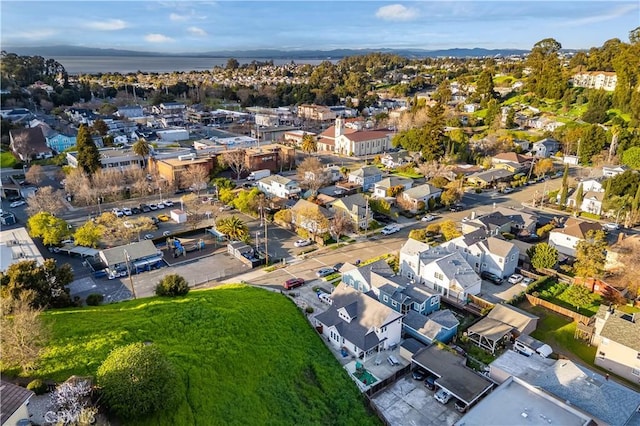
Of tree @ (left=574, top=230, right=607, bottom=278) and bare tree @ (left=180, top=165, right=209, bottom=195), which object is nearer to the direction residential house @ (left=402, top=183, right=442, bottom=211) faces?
the tree

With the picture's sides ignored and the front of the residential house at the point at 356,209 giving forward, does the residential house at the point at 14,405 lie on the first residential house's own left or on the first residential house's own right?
on the first residential house's own right

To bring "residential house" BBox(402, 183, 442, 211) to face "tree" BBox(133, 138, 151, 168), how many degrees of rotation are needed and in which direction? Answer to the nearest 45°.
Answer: approximately 135° to its right

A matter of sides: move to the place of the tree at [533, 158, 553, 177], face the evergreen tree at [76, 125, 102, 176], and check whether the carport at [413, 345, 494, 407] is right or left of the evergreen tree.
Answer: left

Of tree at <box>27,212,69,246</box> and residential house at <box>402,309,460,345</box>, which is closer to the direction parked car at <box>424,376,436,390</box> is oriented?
the residential house

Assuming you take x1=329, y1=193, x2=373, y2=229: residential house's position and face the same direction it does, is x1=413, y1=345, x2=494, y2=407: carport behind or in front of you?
in front

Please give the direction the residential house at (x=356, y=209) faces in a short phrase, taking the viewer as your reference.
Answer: facing the viewer and to the right of the viewer

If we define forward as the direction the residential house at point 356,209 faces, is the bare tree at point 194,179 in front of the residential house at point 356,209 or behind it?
behind

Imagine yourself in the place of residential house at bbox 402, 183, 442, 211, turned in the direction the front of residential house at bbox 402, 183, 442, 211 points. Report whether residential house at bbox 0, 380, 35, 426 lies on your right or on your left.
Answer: on your right

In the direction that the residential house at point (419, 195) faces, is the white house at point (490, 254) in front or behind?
in front

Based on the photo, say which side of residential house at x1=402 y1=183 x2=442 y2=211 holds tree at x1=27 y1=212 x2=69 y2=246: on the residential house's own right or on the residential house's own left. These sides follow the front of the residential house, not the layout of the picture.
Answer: on the residential house's own right

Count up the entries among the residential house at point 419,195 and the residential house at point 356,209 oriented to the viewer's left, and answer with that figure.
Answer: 0
